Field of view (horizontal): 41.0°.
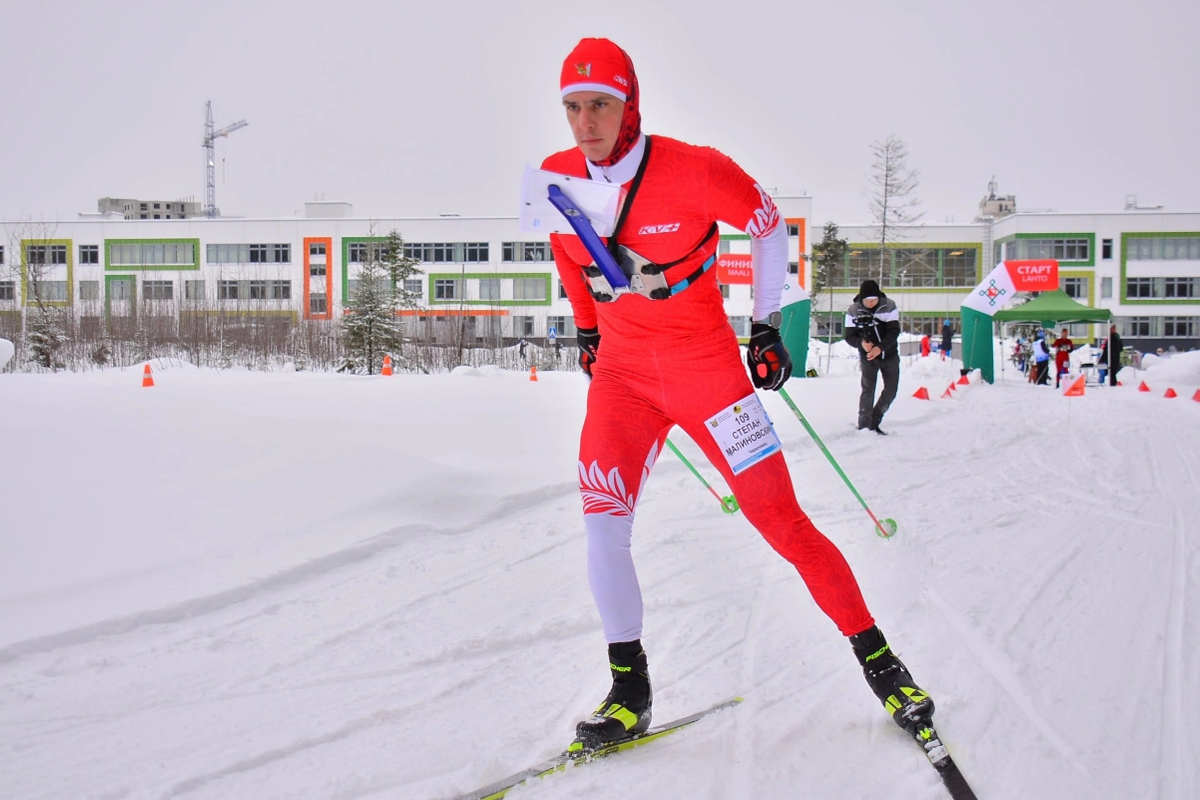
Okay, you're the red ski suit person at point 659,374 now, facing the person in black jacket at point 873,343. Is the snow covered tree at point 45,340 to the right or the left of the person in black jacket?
left

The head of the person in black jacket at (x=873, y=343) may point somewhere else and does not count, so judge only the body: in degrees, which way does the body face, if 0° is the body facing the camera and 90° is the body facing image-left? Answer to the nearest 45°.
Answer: approximately 0°

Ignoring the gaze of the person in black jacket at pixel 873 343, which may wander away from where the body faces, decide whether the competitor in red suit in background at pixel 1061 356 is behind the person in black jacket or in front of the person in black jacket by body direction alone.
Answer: behind

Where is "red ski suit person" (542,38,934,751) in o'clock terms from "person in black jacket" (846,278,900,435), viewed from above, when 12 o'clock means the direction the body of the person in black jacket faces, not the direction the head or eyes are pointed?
The red ski suit person is roughly at 12 o'clock from the person in black jacket.

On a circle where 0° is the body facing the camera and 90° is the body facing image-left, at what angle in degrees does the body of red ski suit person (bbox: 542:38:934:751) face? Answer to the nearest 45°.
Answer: approximately 45°

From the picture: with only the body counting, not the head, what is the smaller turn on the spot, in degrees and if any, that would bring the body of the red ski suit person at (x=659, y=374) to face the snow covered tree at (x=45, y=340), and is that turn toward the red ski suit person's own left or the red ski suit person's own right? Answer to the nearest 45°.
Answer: approximately 90° to the red ski suit person's own right

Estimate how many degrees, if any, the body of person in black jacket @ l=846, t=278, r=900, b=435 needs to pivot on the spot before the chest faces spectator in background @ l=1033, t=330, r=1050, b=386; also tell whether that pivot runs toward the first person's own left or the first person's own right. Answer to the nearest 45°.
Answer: approximately 180°

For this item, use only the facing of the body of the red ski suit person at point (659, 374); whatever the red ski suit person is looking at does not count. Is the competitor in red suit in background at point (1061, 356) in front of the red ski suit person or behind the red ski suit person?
behind

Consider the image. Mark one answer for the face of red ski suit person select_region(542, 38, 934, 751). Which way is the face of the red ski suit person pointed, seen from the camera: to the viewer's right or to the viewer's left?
to the viewer's left

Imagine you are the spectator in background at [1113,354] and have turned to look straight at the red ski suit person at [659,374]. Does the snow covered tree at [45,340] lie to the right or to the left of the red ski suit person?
right

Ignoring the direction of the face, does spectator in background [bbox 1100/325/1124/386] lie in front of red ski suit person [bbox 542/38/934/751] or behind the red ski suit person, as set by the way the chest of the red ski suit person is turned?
behind
